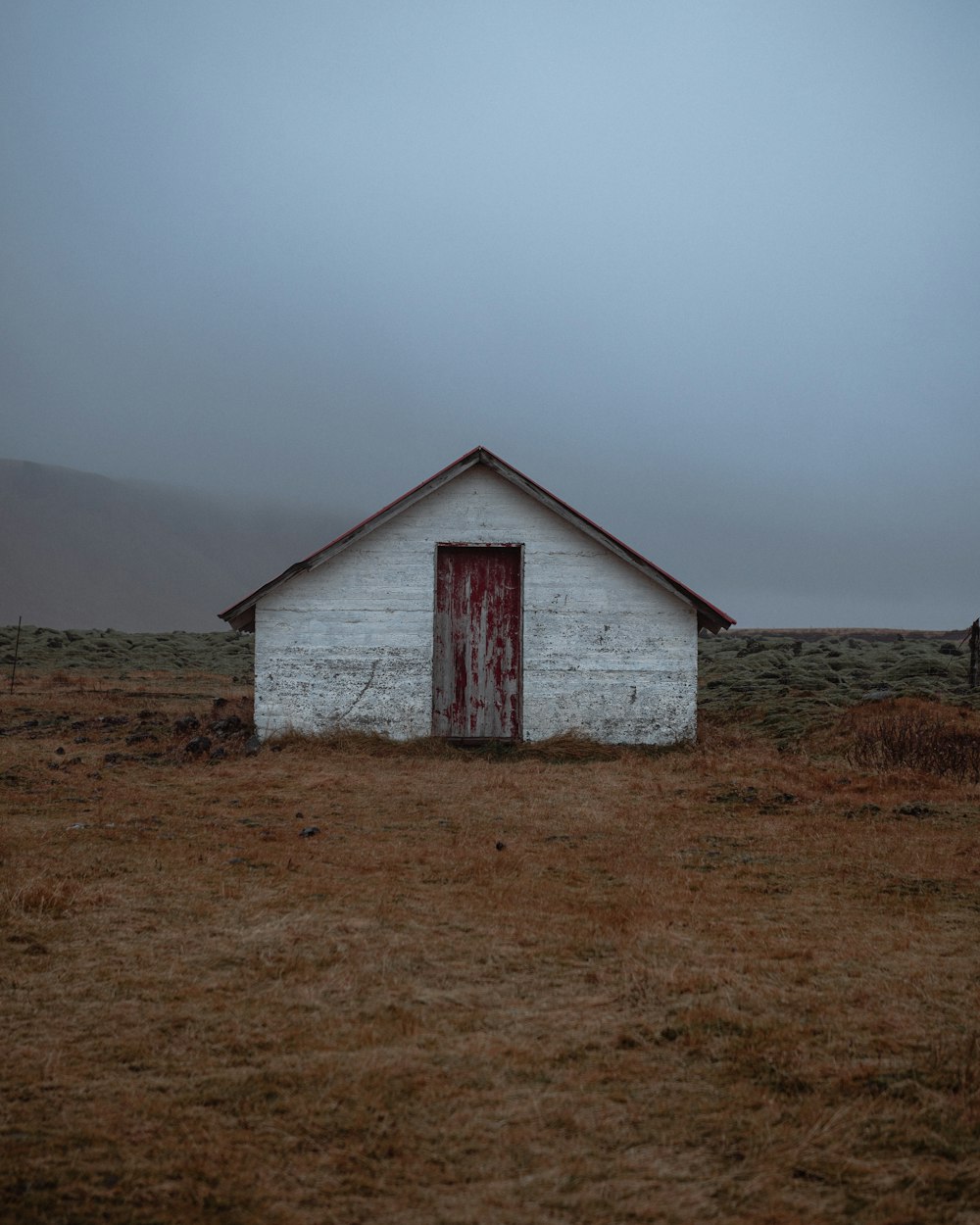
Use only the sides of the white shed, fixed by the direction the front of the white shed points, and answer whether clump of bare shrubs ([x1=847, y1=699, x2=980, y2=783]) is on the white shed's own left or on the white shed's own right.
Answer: on the white shed's own left

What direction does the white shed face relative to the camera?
toward the camera
